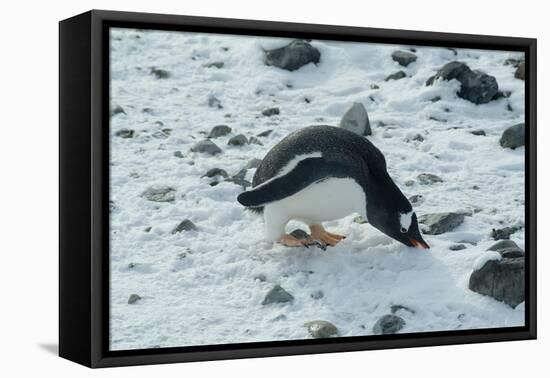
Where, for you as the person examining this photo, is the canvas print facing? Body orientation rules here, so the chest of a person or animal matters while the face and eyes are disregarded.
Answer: facing the viewer and to the right of the viewer

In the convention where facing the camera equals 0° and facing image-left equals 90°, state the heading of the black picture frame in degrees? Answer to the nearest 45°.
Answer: approximately 315°
